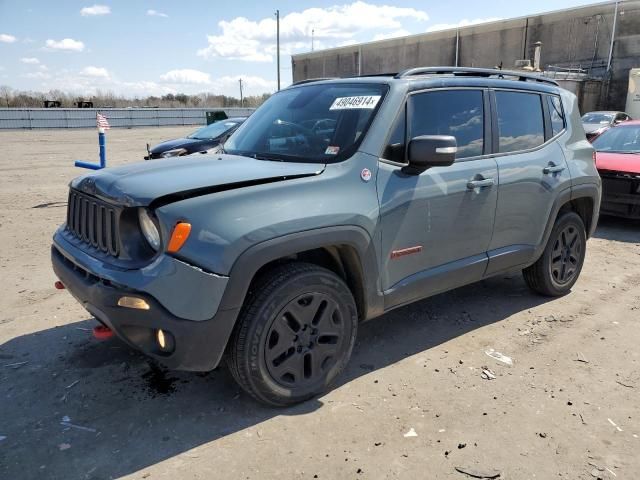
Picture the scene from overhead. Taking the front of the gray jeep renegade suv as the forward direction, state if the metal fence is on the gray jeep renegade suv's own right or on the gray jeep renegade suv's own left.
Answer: on the gray jeep renegade suv's own right

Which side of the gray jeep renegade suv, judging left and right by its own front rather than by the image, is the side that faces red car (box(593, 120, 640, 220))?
back

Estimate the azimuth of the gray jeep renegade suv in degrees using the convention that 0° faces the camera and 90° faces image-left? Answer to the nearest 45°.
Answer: approximately 45°
